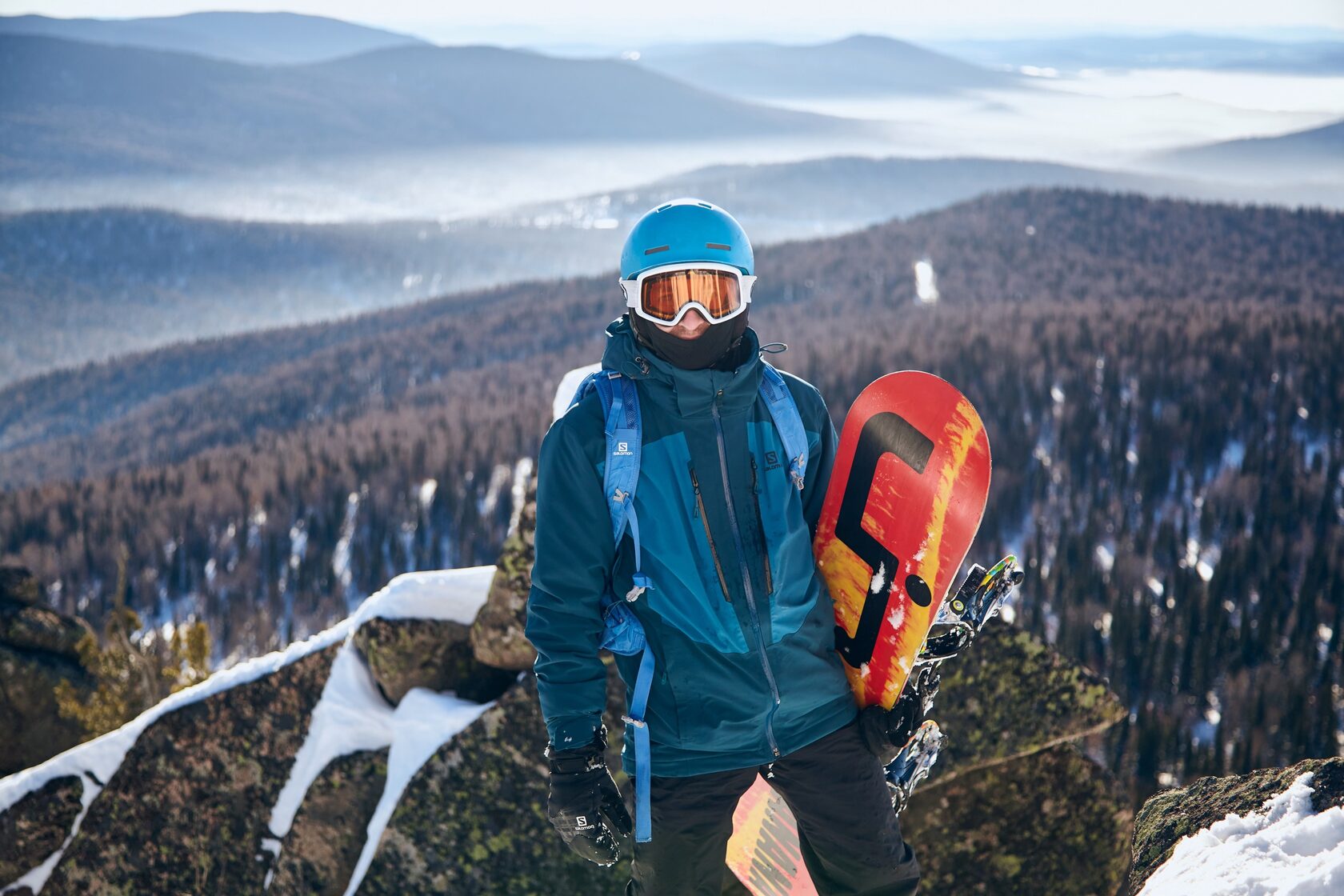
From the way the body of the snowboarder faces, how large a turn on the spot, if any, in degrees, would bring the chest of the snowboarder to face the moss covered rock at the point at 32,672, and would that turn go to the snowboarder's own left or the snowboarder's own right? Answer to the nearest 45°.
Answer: approximately 135° to the snowboarder's own right

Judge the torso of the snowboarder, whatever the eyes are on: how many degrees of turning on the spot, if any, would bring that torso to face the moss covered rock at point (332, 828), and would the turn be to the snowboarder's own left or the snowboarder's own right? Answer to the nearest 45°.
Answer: approximately 135° to the snowboarder's own right

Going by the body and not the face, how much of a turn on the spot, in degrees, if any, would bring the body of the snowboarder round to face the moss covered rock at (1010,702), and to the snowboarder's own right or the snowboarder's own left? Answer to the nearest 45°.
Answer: approximately 135° to the snowboarder's own left

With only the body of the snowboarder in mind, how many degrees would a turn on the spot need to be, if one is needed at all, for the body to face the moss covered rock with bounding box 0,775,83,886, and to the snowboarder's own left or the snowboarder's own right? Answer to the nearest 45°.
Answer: approximately 135° to the snowboarder's own right

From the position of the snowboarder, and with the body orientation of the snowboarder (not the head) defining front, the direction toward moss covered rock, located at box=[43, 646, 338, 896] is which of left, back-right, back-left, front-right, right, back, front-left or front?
back-right

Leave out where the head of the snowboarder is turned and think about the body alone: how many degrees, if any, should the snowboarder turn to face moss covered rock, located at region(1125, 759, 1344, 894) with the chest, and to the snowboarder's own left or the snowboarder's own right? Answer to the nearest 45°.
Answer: approximately 90° to the snowboarder's own left

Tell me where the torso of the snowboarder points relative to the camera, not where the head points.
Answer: toward the camera
